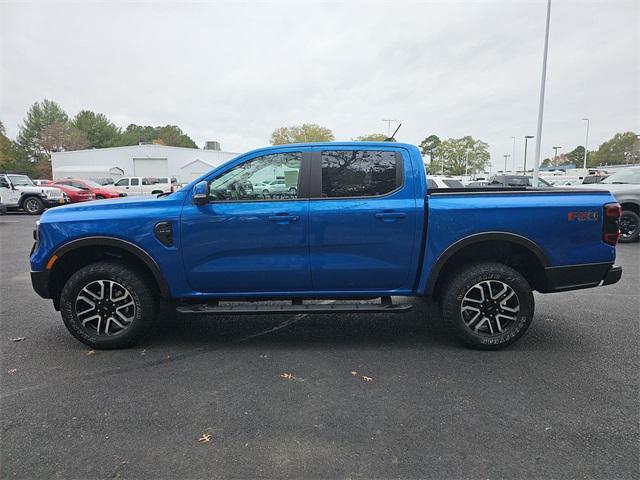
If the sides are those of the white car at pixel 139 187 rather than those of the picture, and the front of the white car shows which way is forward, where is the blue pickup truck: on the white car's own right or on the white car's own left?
on the white car's own left

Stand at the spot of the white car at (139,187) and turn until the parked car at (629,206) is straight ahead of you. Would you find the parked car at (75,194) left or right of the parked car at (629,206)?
right

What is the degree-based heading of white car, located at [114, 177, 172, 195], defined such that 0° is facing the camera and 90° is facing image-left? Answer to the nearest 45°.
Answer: approximately 90°

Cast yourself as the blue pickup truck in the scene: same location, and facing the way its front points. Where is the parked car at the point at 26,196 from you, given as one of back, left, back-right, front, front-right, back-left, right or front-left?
front-right

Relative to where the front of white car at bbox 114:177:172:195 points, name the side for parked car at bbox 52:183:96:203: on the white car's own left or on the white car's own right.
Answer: on the white car's own left

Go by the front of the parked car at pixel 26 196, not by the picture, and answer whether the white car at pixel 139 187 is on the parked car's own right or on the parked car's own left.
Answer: on the parked car's own left

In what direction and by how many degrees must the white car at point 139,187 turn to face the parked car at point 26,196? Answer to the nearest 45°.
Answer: approximately 45° to its left

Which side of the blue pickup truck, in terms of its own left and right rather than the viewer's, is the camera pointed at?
left

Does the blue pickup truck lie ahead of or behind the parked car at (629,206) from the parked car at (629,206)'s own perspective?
ahead
